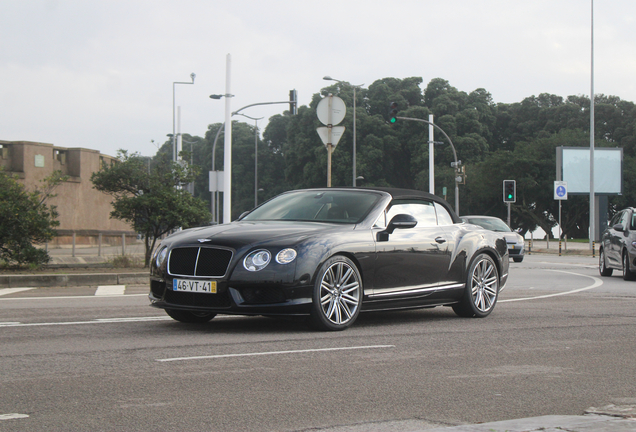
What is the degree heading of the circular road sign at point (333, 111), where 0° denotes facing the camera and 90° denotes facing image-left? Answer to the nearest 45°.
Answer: approximately 180°

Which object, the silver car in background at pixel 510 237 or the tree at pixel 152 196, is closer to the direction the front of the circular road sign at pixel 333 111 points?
the silver car in background

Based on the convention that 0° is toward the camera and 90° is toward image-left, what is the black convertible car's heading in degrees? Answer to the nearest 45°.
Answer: approximately 45°

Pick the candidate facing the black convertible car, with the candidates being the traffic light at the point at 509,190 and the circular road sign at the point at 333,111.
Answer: the traffic light

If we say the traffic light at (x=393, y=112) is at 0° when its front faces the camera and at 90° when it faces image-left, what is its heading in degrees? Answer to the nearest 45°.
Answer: approximately 0°

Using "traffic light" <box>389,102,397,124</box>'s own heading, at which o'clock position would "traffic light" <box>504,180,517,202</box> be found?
"traffic light" <box>504,180,517,202</box> is roughly at 8 o'clock from "traffic light" <box>389,102,397,124</box>.

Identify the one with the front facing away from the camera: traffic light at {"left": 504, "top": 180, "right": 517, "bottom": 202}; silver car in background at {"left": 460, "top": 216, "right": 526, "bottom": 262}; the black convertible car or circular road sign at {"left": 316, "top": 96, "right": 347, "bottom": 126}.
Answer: the circular road sign

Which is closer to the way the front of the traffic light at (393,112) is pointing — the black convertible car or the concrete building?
the black convertible car

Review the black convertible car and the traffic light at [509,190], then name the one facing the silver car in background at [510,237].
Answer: the traffic light
